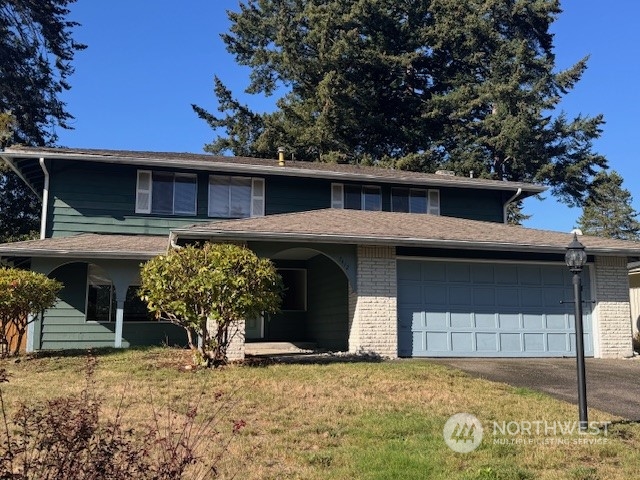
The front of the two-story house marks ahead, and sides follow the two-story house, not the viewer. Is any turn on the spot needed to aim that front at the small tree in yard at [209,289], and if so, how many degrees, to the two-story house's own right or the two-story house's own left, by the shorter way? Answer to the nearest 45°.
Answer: approximately 45° to the two-story house's own right

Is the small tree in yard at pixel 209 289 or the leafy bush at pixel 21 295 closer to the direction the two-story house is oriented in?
the small tree in yard

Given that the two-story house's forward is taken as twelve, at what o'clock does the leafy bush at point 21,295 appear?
The leafy bush is roughly at 2 o'clock from the two-story house.

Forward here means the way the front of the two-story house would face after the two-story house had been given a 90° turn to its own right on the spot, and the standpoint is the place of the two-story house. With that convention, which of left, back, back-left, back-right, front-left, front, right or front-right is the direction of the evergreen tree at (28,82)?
front-right

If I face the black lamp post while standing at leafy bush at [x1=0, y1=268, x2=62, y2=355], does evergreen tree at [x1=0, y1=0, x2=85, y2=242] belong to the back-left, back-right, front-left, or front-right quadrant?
back-left

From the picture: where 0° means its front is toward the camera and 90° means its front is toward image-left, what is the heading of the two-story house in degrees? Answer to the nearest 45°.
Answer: approximately 0°
